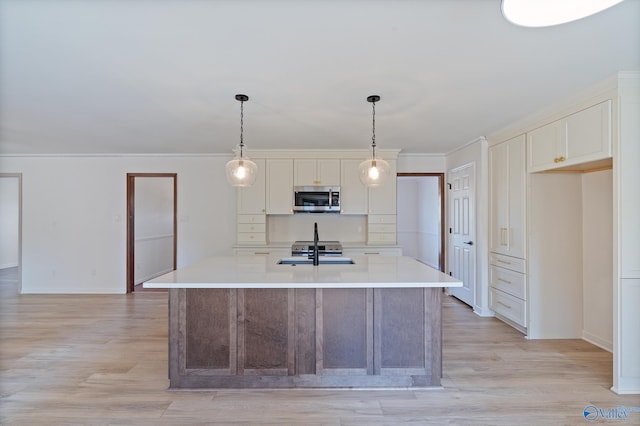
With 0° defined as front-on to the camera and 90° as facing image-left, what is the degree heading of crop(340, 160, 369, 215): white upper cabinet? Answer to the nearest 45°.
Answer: approximately 0°

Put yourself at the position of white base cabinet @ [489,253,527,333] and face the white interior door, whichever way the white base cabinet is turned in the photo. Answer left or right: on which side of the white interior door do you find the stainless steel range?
left

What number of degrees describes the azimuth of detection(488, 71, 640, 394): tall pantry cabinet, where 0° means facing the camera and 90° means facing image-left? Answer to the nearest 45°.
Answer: approximately 90°

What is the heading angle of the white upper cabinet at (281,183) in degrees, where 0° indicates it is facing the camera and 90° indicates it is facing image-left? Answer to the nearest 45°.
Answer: approximately 0°
